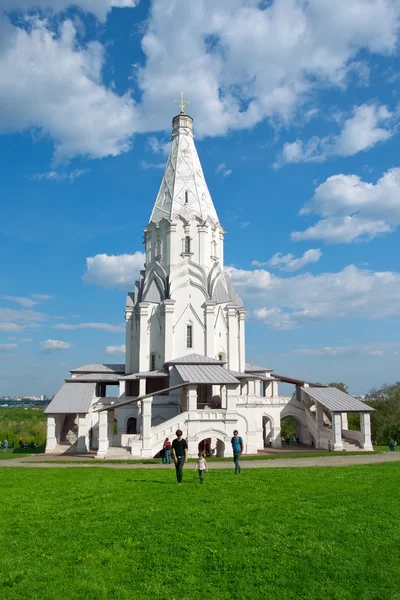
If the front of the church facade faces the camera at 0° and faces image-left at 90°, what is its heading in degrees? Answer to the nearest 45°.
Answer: approximately 0°
